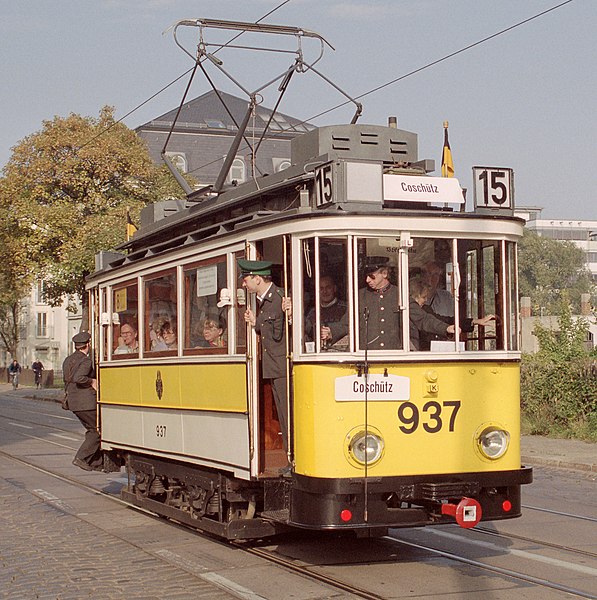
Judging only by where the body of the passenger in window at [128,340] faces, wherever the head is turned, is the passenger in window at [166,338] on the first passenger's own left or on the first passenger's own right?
on the first passenger's own left

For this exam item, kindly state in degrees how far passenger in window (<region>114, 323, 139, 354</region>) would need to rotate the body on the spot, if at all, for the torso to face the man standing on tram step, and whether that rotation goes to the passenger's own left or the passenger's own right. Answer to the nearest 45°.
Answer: approximately 45° to the passenger's own left

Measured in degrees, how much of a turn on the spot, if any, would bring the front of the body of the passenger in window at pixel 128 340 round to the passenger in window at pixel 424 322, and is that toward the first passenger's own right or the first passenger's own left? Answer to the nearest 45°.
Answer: approximately 90° to the first passenger's own left

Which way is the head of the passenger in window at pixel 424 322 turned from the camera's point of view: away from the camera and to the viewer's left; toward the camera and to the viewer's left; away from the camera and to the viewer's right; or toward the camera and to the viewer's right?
toward the camera and to the viewer's right

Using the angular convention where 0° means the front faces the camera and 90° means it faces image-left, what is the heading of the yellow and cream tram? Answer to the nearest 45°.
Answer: approximately 315°

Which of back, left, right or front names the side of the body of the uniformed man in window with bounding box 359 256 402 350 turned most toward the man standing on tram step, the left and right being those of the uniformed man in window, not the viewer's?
right

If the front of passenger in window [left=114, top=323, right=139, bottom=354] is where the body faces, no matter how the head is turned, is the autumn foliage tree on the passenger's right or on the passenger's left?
on the passenger's right
